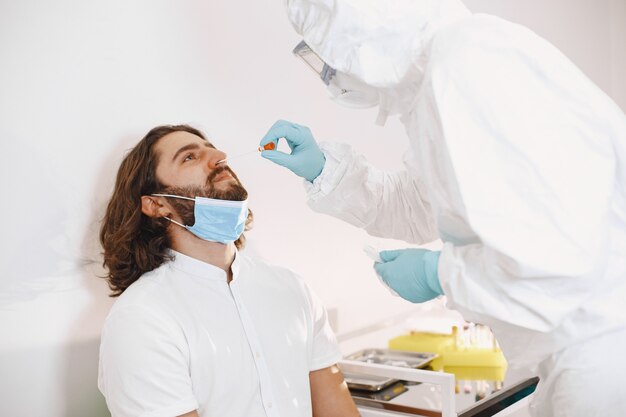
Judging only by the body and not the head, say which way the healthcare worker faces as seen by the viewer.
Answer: to the viewer's left

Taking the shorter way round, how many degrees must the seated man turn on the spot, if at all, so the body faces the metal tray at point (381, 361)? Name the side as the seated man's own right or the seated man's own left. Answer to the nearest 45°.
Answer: approximately 90° to the seated man's own left

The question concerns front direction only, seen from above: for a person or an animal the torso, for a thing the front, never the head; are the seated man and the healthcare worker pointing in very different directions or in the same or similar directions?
very different directions

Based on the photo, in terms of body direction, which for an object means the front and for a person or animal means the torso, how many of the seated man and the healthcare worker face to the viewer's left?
1

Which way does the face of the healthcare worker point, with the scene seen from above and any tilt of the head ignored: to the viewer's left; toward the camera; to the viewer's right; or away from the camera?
to the viewer's left

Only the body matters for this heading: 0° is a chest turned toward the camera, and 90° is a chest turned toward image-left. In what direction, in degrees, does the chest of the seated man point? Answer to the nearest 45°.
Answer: approximately 315°
